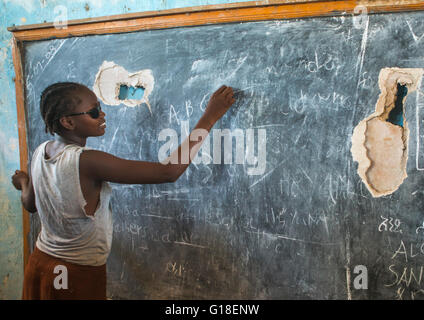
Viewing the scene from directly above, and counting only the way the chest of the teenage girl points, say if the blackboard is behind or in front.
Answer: in front

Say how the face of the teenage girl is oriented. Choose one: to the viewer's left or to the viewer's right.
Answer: to the viewer's right

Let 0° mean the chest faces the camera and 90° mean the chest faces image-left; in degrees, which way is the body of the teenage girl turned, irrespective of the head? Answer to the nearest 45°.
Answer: approximately 225°

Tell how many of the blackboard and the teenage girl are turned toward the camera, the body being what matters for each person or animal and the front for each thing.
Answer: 1

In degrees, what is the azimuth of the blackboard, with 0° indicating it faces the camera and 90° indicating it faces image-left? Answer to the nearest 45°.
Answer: approximately 0°
